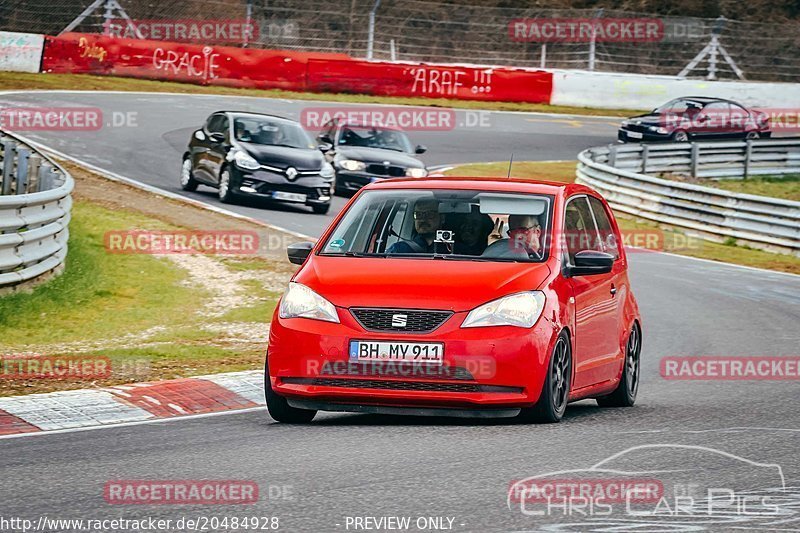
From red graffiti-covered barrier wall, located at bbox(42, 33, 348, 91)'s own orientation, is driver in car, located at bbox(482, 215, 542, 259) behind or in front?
in front

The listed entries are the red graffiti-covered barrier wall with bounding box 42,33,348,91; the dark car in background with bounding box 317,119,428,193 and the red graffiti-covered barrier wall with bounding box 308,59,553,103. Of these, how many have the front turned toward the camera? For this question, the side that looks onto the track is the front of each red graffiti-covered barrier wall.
3

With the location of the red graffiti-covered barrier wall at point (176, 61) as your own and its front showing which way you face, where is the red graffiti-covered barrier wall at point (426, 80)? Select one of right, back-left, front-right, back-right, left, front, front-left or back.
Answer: left

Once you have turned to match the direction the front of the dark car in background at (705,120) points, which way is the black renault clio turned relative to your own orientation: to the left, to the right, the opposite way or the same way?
to the left

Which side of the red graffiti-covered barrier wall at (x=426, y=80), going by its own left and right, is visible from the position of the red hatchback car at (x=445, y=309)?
front

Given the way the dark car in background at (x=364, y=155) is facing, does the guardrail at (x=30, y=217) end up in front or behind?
in front

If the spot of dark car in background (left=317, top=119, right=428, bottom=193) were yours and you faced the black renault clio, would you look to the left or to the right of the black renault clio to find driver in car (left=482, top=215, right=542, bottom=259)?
left

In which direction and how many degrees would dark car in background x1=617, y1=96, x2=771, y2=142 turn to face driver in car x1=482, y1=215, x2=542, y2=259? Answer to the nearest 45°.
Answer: approximately 45° to its left

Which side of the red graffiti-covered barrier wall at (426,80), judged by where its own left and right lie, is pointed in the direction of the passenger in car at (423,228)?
front

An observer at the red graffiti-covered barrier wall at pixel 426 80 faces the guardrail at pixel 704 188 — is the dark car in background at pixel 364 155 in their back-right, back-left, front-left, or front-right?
front-right

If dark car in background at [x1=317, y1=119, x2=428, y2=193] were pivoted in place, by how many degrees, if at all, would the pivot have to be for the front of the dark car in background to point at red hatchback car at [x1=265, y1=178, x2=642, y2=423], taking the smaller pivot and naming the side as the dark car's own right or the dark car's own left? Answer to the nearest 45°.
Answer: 0° — it already faces it

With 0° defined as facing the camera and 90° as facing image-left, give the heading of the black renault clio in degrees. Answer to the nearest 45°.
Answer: approximately 315°

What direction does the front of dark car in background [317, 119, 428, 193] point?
toward the camera
